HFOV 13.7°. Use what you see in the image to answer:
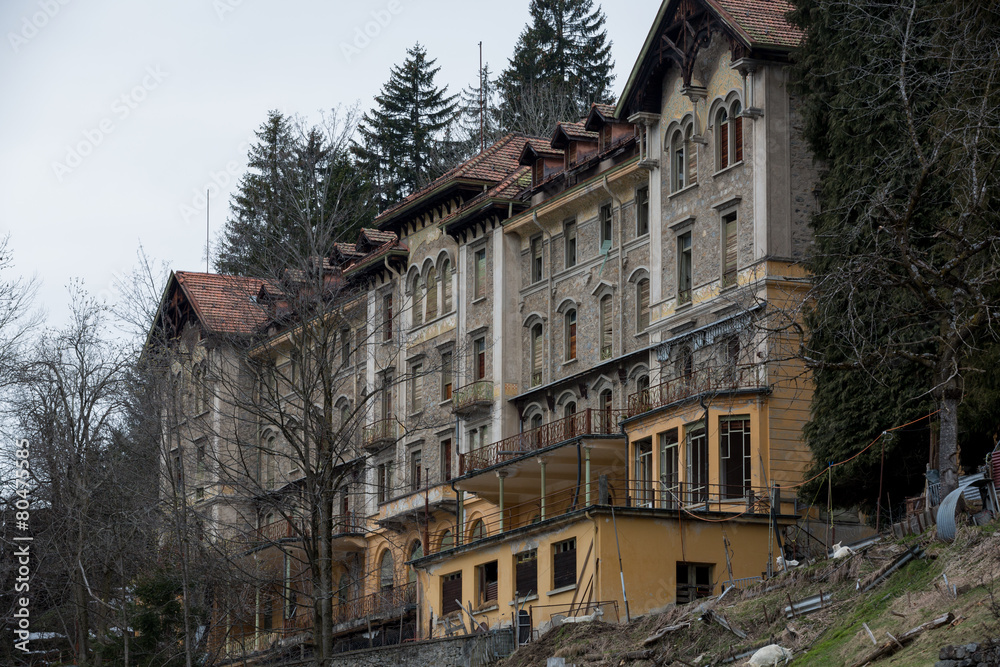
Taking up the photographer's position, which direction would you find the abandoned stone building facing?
facing the viewer and to the left of the viewer
